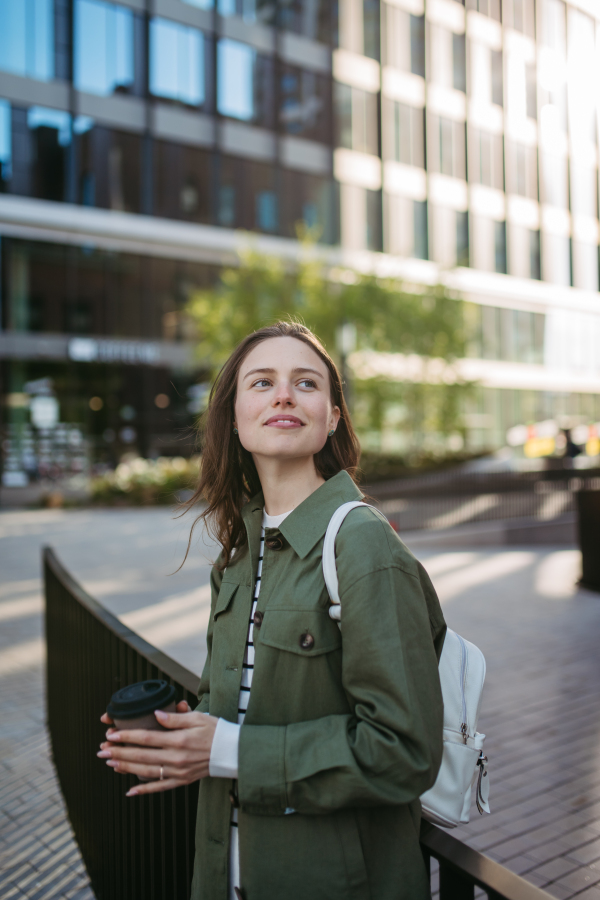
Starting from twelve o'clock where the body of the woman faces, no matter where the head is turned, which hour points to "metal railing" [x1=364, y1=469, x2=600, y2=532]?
The metal railing is roughly at 5 o'clock from the woman.

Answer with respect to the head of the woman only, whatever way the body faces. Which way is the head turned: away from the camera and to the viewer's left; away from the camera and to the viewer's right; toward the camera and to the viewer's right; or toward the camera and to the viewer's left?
toward the camera and to the viewer's right

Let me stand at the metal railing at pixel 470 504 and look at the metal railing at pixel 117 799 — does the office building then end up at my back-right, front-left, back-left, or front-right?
back-right

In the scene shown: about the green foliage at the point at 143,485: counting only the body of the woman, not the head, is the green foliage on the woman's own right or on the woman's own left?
on the woman's own right

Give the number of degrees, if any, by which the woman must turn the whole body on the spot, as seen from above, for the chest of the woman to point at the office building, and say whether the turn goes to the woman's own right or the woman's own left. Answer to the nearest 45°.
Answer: approximately 135° to the woman's own right
